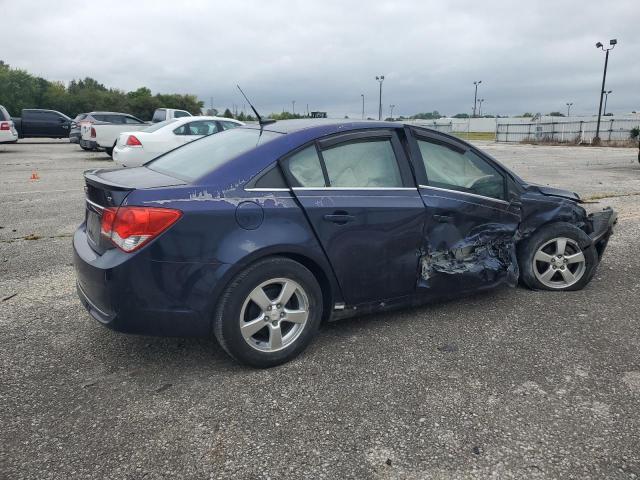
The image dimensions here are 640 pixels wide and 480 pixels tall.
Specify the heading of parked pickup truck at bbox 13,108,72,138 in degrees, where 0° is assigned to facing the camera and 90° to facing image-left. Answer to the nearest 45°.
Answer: approximately 270°

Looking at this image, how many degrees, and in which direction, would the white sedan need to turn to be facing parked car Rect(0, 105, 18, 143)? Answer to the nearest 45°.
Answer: approximately 90° to its left

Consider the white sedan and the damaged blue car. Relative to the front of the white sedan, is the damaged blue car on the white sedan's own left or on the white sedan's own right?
on the white sedan's own right

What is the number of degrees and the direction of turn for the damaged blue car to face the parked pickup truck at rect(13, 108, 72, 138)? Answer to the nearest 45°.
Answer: approximately 90° to its left

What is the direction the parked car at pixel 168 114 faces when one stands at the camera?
facing away from the viewer and to the right of the viewer

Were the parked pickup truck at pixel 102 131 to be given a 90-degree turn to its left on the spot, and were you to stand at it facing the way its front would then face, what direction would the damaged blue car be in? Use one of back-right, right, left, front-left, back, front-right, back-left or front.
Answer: back-left

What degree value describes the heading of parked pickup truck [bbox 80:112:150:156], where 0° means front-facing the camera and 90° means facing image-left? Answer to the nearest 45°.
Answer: approximately 225°

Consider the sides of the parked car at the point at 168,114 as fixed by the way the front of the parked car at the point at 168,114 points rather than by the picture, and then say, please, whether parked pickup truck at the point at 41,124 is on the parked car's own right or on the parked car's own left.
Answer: on the parked car's own left

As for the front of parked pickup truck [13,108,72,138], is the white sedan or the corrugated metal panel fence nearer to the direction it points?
the corrugated metal panel fence
